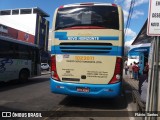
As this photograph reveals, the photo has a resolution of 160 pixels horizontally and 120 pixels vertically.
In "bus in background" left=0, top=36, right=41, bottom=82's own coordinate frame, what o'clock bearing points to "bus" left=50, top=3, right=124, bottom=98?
The bus is roughly at 4 o'clock from the bus in background.

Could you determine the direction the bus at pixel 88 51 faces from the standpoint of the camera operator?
facing away from the viewer
